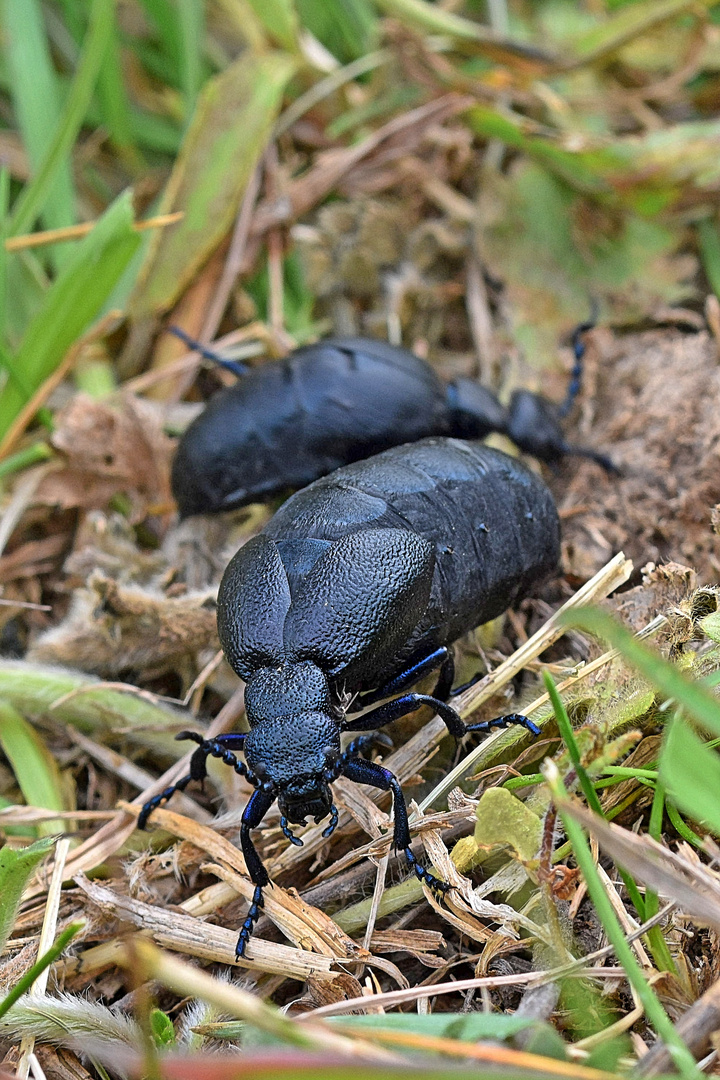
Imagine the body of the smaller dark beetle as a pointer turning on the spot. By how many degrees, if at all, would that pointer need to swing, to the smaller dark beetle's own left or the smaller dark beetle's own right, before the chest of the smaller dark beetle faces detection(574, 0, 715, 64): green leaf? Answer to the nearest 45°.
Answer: approximately 45° to the smaller dark beetle's own left

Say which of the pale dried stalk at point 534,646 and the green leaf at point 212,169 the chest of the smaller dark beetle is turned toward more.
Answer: the pale dried stalk

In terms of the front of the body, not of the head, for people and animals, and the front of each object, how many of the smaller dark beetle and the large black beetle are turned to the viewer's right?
1

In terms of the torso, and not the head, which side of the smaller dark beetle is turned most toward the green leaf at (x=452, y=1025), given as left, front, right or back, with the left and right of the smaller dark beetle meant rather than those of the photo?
right

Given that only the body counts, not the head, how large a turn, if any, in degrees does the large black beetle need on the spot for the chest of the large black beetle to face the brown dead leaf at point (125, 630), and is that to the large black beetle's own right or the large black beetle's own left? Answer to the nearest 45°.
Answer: approximately 90° to the large black beetle's own right

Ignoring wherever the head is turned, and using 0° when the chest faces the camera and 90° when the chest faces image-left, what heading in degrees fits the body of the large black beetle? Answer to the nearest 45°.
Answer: approximately 45°

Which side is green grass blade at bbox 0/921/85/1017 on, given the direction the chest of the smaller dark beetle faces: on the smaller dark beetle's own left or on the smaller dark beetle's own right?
on the smaller dark beetle's own right

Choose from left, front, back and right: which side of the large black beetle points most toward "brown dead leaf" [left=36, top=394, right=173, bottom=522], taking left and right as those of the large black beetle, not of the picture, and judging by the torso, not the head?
right

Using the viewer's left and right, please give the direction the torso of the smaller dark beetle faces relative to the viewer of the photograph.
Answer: facing to the right of the viewer
